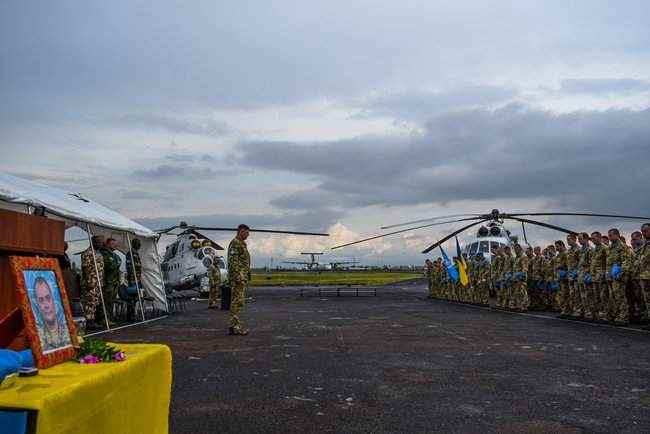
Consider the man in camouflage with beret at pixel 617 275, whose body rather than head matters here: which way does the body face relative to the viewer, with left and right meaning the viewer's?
facing to the left of the viewer

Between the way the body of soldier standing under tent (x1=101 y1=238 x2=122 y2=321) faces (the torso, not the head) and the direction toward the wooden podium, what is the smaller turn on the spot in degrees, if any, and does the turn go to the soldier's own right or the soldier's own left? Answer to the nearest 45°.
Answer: approximately 90° to the soldier's own right

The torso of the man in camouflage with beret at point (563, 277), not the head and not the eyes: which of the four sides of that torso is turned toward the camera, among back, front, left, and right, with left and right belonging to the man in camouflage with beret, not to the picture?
left

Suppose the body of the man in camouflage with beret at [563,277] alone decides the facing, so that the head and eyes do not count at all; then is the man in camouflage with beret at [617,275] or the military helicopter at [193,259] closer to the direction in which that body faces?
the military helicopter

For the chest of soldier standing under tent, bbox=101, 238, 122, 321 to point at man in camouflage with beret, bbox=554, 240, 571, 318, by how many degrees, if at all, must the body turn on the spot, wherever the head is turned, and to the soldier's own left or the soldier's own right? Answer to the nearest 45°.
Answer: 0° — they already face them

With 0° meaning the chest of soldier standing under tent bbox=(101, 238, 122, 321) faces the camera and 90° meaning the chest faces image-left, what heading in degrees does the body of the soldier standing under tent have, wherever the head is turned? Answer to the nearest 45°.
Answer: approximately 270°

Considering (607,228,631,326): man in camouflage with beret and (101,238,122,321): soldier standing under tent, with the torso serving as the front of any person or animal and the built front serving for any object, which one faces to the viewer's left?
the man in camouflage with beret

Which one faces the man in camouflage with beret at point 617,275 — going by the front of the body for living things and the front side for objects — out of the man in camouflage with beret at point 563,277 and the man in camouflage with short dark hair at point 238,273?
the man in camouflage with short dark hair at point 238,273
